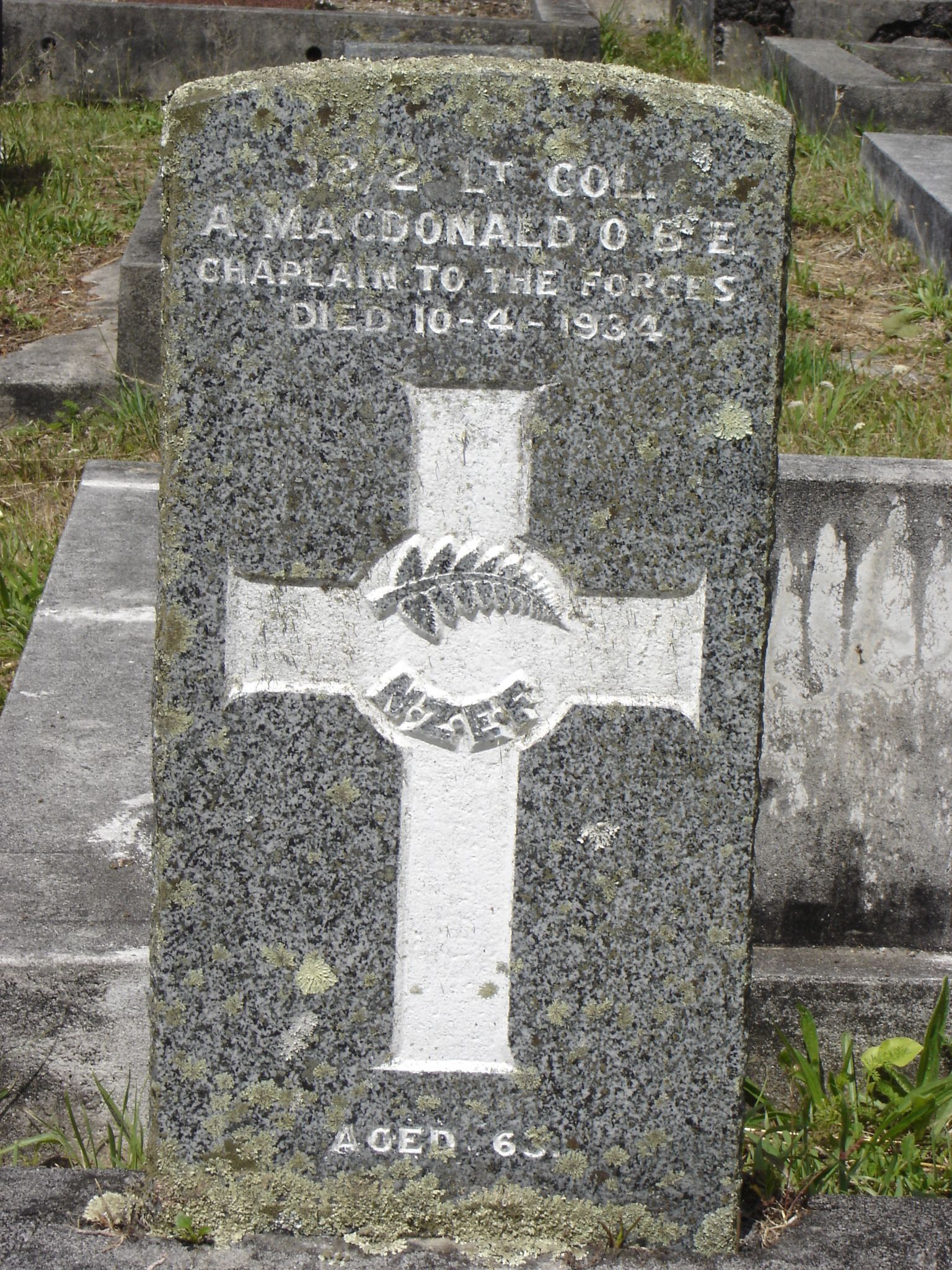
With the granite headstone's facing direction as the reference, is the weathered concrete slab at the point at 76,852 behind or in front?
behind

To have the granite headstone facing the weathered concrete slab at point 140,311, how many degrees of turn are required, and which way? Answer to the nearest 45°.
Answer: approximately 180°

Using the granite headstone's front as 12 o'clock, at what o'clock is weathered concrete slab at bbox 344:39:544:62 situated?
The weathered concrete slab is roughly at 6 o'clock from the granite headstone.

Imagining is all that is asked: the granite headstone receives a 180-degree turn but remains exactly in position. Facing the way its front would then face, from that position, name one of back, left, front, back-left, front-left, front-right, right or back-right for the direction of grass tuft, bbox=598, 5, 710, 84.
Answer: front

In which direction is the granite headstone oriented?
toward the camera

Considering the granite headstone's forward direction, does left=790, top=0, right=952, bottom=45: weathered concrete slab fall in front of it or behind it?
behind

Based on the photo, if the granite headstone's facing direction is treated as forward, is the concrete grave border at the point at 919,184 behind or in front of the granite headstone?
behind
